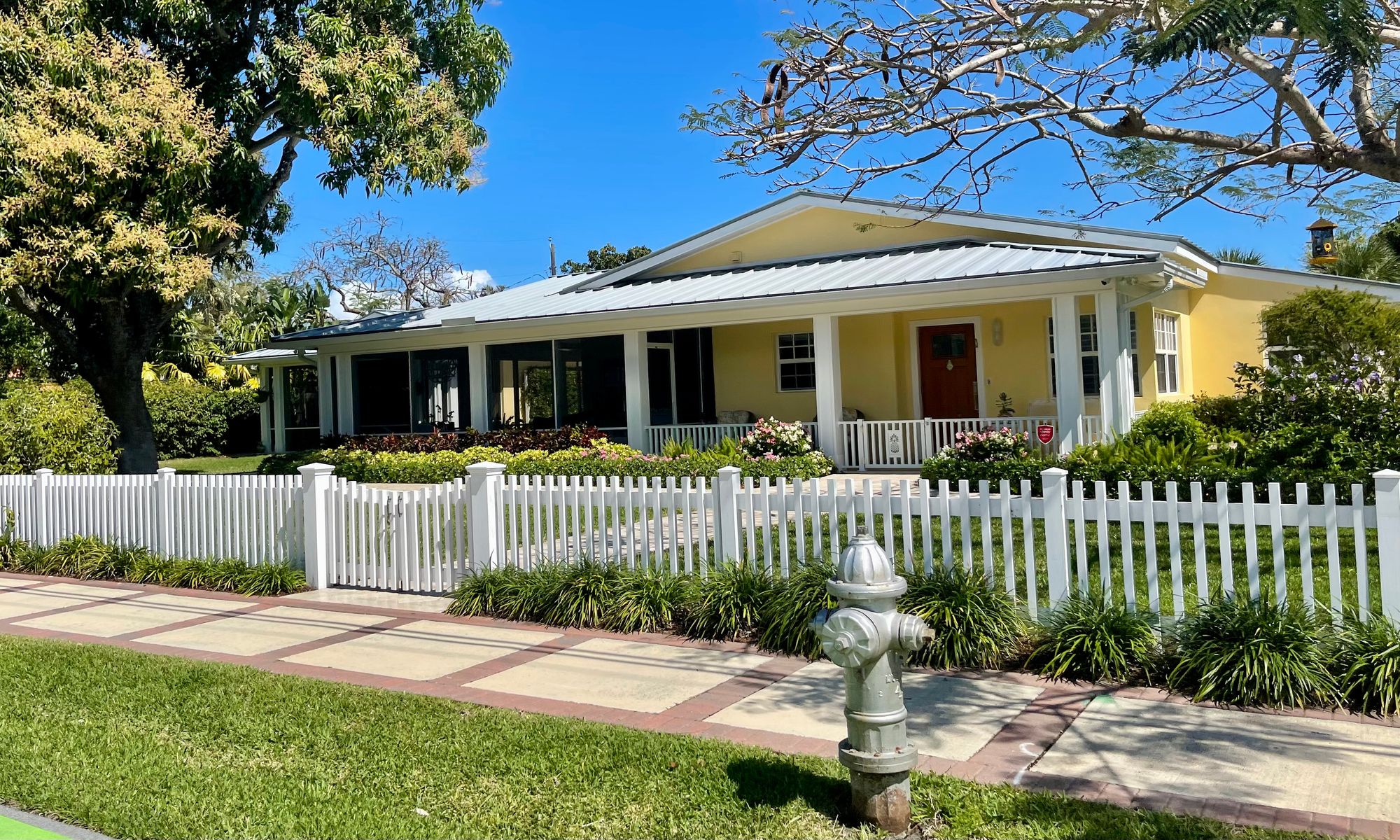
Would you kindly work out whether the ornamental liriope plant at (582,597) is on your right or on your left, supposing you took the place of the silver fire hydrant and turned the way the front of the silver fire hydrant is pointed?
on your right

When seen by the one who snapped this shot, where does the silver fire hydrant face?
facing the viewer and to the left of the viewer

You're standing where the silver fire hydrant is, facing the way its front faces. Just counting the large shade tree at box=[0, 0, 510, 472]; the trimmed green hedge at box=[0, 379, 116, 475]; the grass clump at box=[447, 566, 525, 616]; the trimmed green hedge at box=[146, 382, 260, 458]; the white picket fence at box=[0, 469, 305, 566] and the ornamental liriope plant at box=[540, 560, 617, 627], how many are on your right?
6

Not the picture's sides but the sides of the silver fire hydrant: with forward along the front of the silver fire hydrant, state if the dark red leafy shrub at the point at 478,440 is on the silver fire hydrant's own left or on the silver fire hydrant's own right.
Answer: on the silver fire hydrant's own right

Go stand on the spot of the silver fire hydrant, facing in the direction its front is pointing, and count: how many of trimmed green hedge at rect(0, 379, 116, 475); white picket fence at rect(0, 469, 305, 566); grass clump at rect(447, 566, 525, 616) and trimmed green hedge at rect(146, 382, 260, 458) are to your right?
4

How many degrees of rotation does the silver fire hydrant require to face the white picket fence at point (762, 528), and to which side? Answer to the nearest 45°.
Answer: approximately 135° to its right

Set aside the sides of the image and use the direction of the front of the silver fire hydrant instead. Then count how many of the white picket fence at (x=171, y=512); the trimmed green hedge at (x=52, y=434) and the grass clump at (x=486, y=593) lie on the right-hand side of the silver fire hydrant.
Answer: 3

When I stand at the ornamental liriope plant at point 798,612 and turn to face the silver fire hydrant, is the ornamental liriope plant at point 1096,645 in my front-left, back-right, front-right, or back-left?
front-left

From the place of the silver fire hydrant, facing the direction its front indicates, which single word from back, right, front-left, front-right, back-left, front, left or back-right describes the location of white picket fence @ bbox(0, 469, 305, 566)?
right

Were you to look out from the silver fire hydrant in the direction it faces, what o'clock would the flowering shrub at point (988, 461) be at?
The flowering shrub is roughly at 5 o'clock from the silver fire hydrant.

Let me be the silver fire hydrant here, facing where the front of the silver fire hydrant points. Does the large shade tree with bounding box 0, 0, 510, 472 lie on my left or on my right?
on my right

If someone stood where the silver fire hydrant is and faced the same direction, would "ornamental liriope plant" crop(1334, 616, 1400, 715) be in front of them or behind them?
behind
